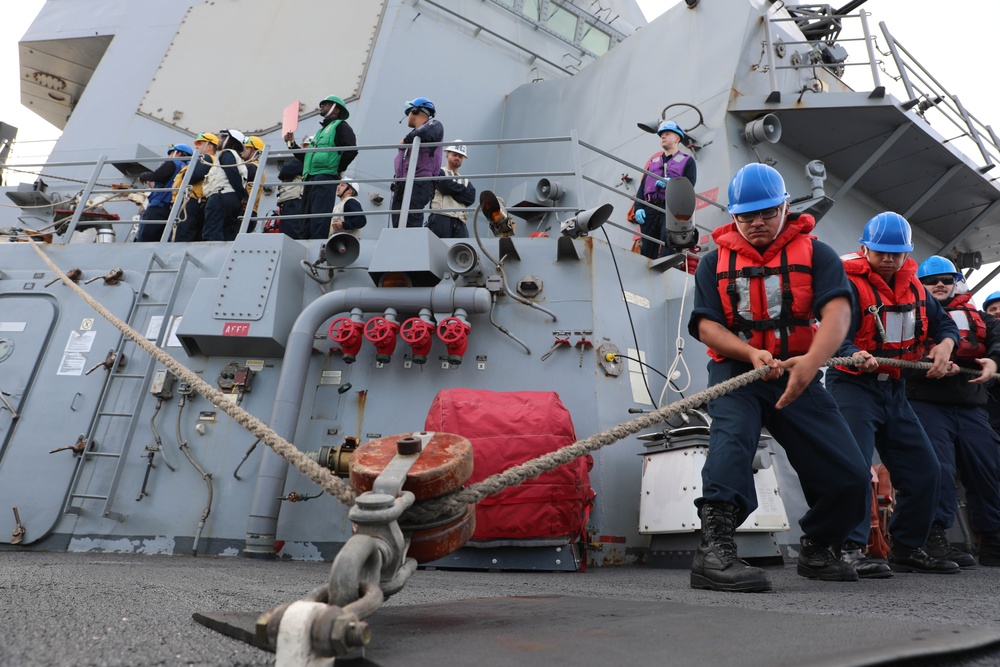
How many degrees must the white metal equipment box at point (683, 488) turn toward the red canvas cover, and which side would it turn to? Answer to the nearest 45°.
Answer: approximately 45° to its right

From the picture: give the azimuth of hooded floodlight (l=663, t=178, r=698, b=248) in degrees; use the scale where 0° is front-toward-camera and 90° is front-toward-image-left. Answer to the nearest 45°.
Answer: approximately 0°

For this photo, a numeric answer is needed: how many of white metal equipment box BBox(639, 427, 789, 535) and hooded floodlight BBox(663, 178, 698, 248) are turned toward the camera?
2

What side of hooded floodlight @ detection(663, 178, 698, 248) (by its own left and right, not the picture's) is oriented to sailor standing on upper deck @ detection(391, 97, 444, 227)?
right

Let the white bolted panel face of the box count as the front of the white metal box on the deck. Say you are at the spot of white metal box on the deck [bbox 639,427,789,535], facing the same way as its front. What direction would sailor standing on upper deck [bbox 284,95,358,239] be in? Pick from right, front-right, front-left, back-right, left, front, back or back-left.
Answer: right

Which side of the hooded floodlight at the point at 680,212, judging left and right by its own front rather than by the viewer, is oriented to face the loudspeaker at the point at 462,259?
right
